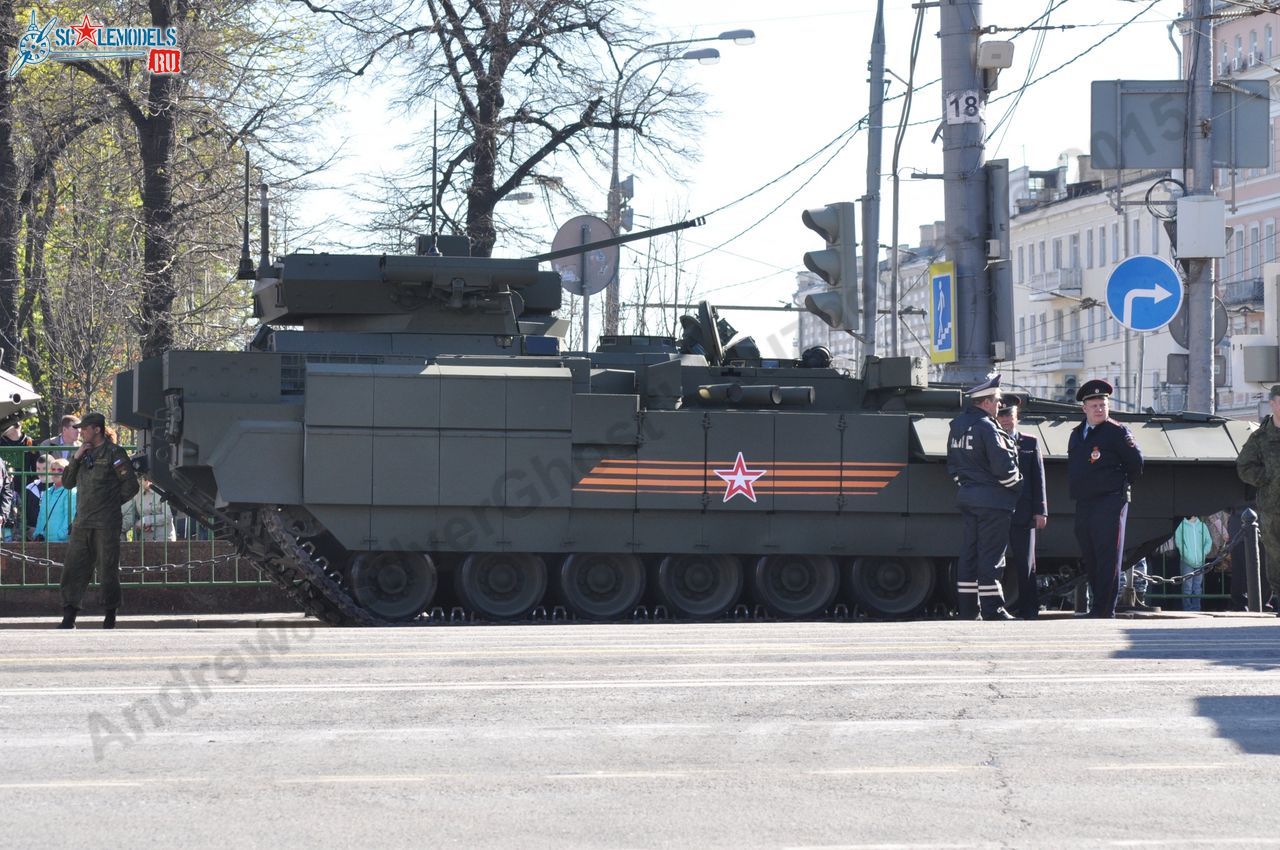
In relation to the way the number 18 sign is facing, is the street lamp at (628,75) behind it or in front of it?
behind

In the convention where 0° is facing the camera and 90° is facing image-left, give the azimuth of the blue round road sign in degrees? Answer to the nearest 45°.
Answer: approximately 0°

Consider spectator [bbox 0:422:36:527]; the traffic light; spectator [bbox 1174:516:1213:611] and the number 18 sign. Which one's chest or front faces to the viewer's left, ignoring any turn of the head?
the traffic light

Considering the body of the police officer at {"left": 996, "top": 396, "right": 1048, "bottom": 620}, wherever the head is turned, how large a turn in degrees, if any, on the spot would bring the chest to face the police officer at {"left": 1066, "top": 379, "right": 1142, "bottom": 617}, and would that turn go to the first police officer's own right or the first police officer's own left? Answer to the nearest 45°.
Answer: approximately 135° to the first police officer's own left
